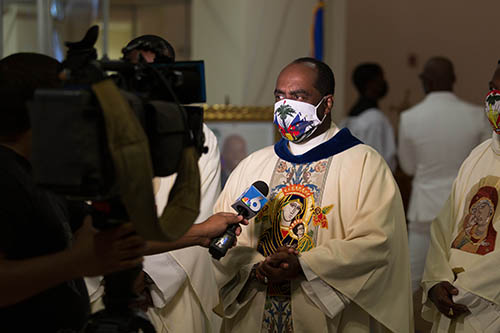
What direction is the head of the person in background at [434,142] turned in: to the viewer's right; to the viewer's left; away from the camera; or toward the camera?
away from the camera

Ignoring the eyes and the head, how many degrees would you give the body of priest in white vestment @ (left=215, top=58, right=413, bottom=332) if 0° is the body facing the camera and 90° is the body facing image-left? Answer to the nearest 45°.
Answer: approximately 45°

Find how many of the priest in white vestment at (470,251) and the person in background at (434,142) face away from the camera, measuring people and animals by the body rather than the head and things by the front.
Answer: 1

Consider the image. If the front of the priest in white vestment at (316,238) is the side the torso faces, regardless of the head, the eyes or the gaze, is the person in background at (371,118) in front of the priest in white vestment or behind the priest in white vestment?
behind

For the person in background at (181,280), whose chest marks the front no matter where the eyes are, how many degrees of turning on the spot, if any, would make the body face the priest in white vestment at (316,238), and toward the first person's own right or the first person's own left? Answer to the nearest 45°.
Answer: approximately 45° to the first person's own left

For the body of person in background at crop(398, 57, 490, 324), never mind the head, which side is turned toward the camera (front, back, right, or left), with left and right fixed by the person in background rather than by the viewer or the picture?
back

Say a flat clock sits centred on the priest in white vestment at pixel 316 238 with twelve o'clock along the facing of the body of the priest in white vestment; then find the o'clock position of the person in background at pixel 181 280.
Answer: The person in background is roughly at 2 o'clock from the priest in white vestment.

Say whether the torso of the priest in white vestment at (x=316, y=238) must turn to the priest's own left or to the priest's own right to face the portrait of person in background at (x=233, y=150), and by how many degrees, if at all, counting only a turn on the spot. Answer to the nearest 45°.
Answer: approximately 135° to the priest's own right

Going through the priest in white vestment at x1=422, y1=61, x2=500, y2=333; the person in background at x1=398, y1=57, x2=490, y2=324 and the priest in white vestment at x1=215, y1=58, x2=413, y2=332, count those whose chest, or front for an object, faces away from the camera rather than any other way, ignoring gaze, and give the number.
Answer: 1
